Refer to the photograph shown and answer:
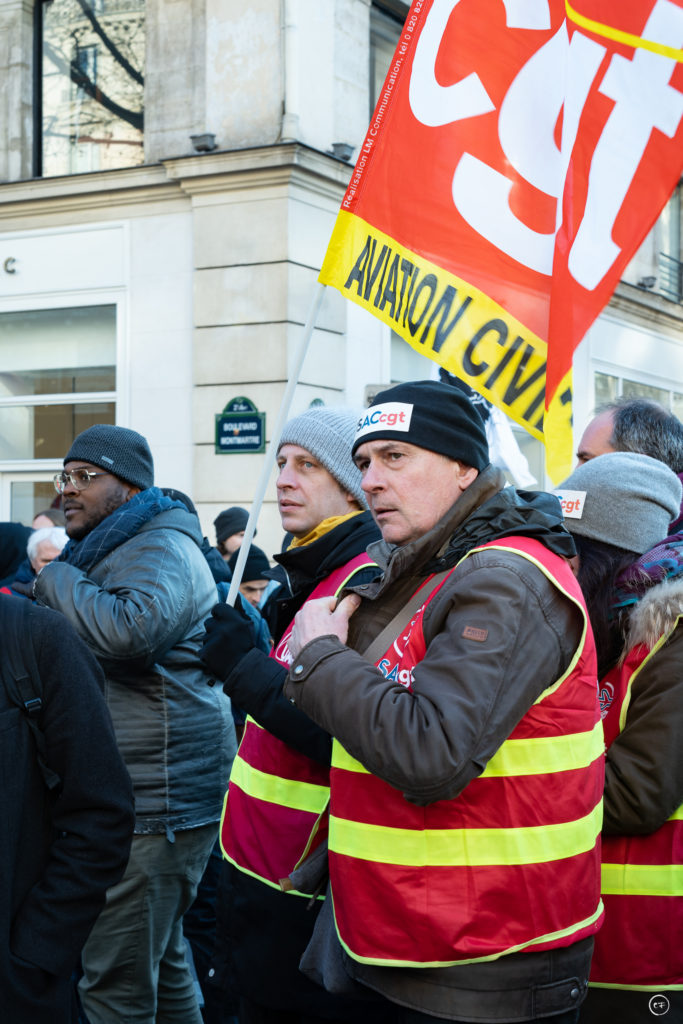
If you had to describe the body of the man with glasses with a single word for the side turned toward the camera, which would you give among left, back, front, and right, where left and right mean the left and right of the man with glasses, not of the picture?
left
